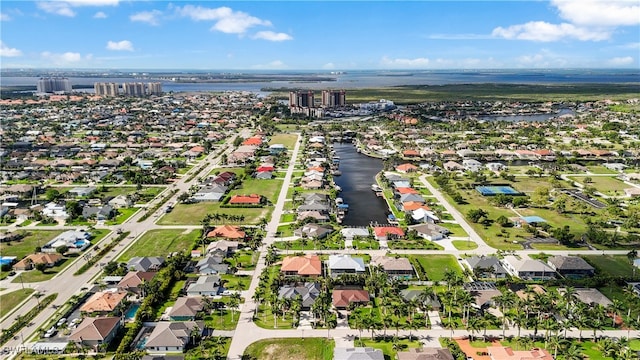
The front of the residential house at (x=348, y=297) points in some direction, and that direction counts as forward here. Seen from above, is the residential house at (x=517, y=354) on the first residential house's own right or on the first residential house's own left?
on the first residential house's own left

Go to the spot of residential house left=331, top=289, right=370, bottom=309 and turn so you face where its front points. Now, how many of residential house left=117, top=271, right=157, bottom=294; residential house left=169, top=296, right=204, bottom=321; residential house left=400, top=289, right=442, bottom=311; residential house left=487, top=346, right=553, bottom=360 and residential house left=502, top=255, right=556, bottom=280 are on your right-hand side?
2

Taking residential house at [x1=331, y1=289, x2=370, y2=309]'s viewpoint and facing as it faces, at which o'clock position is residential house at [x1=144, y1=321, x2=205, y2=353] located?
residential house at [x1=144, y1=321, x2=205, y2=353] is roughly at 2 o'clock from residential house at [x1=331, y1=289, x2=370, y2=309].

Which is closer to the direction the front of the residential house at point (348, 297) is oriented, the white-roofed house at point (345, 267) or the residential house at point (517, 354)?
the residential house

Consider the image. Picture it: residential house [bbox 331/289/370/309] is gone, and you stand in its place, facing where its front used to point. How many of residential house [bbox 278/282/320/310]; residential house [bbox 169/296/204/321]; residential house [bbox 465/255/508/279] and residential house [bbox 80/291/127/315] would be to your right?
3

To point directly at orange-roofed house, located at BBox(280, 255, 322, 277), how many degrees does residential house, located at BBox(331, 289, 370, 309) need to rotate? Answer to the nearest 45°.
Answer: approximately 135° to its right

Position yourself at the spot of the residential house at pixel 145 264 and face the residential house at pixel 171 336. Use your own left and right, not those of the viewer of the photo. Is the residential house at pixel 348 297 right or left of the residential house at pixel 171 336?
left

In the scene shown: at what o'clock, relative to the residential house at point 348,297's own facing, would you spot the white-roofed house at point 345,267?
The white-roofed house is roughly at 6 o'clock from the residential house.

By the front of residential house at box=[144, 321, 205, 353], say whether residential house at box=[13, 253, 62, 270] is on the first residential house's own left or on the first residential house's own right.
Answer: on the first residential house's own left

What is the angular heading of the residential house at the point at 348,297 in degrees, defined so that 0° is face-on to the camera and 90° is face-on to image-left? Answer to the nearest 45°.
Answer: approximately 0°
